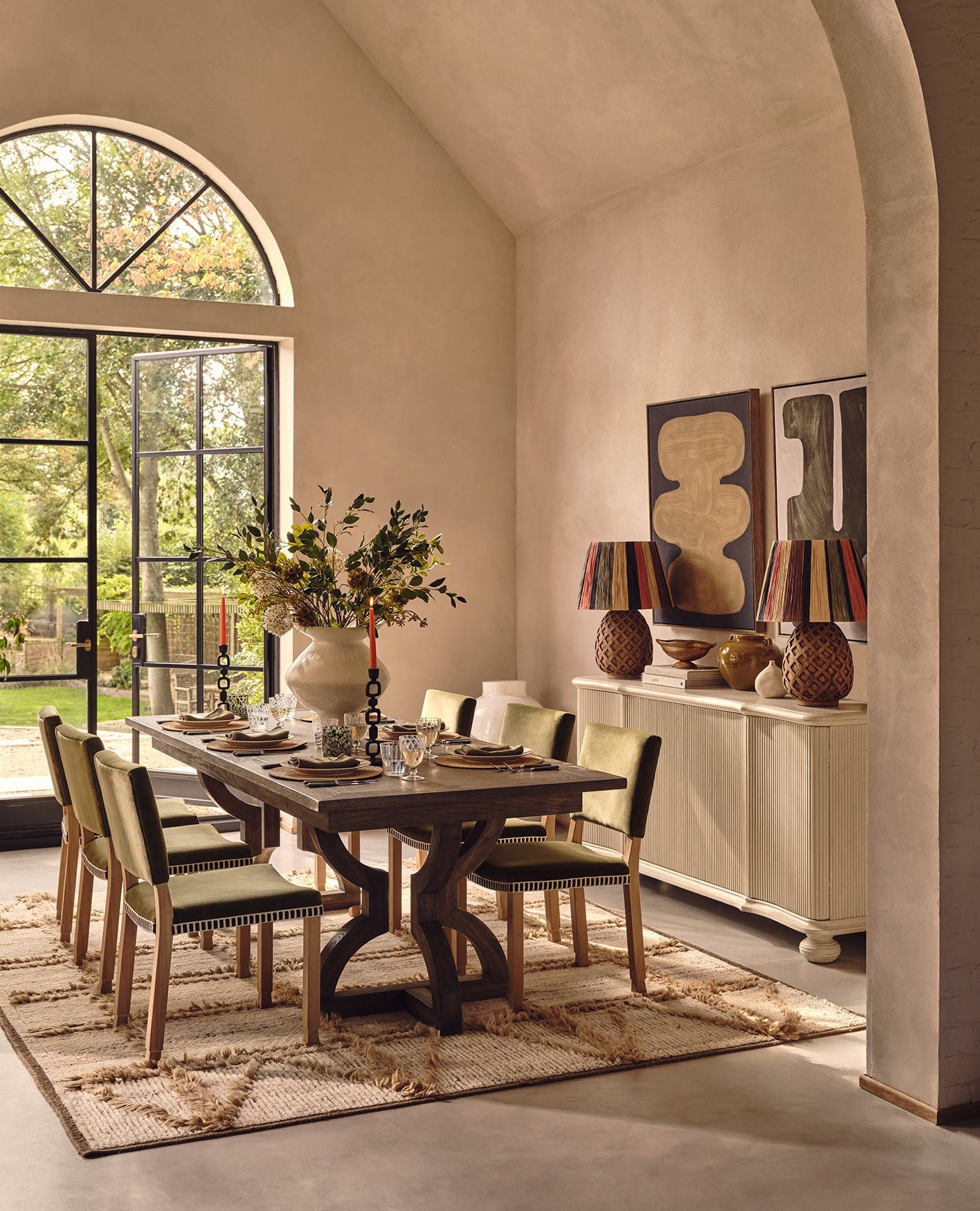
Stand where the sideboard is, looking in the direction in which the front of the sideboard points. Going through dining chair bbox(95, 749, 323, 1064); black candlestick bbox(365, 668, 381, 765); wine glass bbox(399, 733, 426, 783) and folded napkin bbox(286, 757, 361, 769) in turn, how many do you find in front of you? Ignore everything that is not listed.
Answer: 4

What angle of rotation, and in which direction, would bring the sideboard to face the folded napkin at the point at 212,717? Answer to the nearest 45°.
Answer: approximately 45° to its right

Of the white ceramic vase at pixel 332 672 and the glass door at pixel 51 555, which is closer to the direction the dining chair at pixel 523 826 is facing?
the white ceramic vase

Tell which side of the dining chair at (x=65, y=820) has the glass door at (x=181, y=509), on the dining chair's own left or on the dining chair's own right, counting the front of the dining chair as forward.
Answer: on the dining chair's own left

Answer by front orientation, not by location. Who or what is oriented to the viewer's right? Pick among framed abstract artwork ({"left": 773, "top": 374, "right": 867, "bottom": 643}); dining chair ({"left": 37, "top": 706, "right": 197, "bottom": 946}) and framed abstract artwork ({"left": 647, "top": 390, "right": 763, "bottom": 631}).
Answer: the dining chair

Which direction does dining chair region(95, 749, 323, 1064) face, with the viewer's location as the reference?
facing to the right of the viewer

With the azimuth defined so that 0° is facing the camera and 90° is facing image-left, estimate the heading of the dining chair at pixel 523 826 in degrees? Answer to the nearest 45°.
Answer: approximately 45°

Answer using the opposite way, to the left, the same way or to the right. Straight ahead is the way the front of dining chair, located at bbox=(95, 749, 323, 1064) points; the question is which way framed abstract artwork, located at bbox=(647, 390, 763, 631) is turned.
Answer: the opposite way

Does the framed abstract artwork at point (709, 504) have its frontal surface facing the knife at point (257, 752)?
yes
